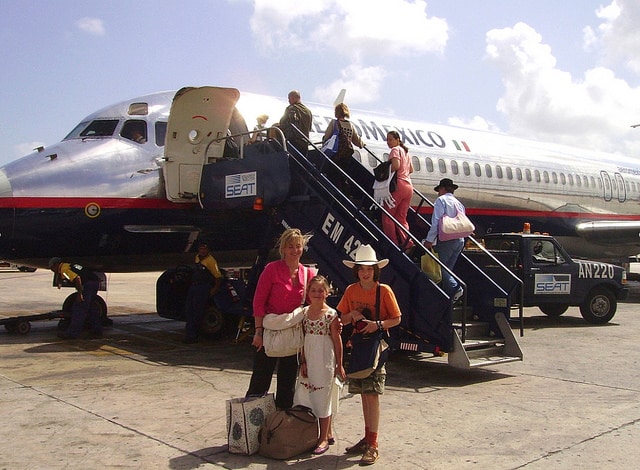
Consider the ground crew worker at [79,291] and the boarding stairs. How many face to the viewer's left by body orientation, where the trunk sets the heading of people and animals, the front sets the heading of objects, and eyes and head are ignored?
1

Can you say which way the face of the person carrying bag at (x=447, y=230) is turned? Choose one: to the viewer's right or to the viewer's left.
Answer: to the viewer's left

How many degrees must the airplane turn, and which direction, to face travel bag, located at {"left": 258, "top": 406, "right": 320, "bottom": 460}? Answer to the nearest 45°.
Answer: approximately 90° to its left

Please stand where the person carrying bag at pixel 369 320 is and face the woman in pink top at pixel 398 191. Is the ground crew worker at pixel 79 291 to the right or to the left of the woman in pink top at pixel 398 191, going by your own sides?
left

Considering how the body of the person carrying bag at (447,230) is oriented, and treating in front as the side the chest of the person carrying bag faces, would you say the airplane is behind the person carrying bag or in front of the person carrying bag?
in front

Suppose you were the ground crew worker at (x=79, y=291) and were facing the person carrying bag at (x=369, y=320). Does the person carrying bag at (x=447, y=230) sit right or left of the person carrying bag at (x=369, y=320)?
left

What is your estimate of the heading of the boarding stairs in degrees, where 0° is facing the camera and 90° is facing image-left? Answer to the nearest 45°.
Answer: approximately 315°

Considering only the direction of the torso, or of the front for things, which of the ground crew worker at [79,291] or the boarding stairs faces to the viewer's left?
the ground crew worker

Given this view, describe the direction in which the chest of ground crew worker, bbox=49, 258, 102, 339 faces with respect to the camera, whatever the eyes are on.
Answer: to the viewer's left
